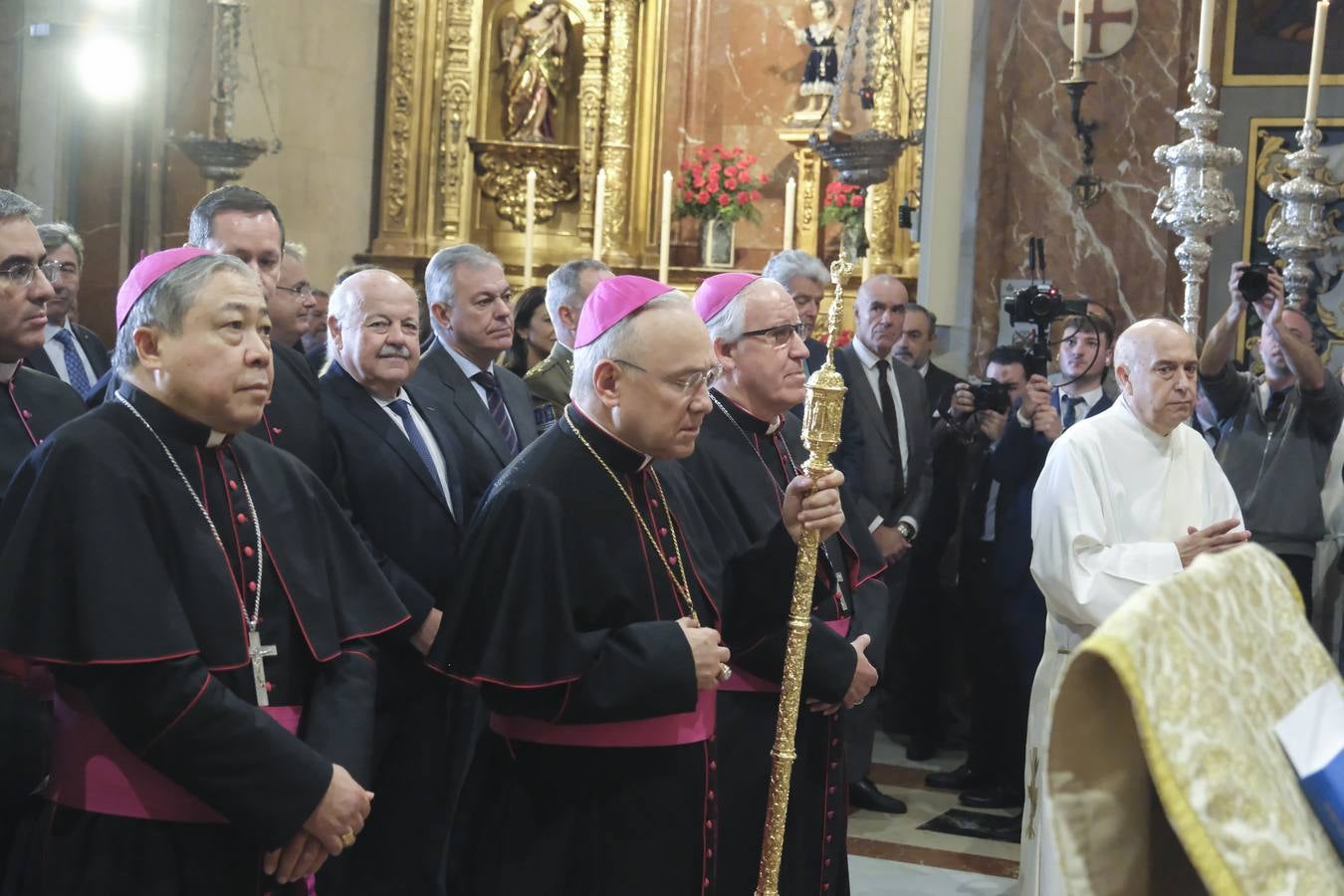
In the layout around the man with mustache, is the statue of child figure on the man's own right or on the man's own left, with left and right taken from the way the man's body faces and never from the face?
on the man's own left

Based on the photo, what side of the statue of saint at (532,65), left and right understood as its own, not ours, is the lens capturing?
front

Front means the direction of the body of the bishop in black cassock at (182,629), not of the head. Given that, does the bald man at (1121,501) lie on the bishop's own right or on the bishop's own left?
on the bishop's own left

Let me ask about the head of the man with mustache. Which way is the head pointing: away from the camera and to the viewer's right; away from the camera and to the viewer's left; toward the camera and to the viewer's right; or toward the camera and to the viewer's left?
toward the camera and to the viewer's right

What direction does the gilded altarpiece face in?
toward the camera

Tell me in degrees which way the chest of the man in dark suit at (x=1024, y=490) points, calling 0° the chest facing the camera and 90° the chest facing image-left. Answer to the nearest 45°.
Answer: approximately 45°

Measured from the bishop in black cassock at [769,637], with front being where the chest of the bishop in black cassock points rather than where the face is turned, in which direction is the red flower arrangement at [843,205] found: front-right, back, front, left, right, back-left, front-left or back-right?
back-left

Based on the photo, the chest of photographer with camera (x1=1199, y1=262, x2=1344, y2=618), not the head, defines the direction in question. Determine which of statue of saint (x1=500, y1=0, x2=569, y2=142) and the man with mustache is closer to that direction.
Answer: the man with mustache

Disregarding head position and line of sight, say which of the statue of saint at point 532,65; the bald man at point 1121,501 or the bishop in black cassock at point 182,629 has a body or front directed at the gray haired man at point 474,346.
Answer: the statue of saint

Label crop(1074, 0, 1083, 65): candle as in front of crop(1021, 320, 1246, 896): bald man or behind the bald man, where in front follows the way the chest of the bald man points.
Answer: behind

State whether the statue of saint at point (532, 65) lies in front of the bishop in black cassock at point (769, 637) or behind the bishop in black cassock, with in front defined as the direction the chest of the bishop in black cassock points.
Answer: behind

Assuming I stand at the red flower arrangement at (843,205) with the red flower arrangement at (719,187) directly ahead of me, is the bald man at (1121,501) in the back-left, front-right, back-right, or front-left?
back-left

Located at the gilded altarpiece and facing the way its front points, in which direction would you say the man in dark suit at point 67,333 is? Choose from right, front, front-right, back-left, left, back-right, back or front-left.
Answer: front

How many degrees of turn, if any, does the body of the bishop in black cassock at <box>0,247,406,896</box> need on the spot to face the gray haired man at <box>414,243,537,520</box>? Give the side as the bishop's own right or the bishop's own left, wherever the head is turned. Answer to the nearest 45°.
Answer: approximately 135° to the bishop's own left
